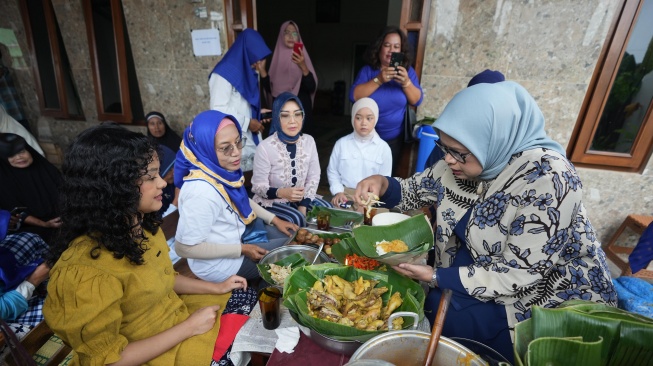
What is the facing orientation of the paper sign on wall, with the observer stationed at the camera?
facing the viewer

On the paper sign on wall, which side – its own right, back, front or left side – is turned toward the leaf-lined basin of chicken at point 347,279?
front

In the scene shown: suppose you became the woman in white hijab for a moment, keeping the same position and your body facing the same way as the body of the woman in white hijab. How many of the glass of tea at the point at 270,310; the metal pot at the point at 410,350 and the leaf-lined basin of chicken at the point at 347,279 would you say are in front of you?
3

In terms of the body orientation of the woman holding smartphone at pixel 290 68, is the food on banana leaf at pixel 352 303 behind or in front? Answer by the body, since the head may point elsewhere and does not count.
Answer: in front

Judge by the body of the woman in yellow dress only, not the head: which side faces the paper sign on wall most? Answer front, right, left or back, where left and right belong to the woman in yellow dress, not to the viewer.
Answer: left

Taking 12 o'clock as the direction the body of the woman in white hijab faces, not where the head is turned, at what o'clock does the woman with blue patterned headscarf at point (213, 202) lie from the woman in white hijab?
The woman with blue patterned headscarf is roughly at 1 o'clock from the woman in white hijab.

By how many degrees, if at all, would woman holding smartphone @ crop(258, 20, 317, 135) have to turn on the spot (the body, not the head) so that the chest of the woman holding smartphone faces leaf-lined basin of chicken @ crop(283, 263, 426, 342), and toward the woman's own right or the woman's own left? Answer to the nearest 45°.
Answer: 0° — they already face it

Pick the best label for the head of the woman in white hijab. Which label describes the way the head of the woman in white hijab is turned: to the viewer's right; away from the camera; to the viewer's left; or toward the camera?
toward the camera

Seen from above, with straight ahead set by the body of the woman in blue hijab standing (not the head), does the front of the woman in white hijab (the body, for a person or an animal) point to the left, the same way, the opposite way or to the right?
to the right

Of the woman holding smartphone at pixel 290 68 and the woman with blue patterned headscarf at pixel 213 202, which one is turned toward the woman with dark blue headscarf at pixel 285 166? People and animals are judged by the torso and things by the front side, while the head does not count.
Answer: the woman holding smartphone

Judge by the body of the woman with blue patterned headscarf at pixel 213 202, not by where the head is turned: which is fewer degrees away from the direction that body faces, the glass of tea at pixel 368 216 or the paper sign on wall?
the glass of tea

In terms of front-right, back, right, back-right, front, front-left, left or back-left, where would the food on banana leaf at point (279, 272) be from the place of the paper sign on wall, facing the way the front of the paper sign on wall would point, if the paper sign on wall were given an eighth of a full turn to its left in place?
front-right

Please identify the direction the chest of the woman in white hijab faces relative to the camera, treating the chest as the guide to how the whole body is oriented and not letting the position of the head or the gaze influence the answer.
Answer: toward the camera

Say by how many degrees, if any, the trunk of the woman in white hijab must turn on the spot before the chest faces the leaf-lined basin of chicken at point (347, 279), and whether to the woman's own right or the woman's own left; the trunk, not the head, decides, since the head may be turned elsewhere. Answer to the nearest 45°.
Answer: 0° — they already face it

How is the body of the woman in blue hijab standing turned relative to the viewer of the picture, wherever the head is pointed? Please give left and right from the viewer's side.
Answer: facing to the right of the viewer

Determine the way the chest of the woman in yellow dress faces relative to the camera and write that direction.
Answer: to the viewer's right
